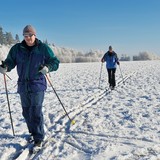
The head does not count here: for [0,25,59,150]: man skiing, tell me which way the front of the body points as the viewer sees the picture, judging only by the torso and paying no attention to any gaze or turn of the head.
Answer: toward the camera
